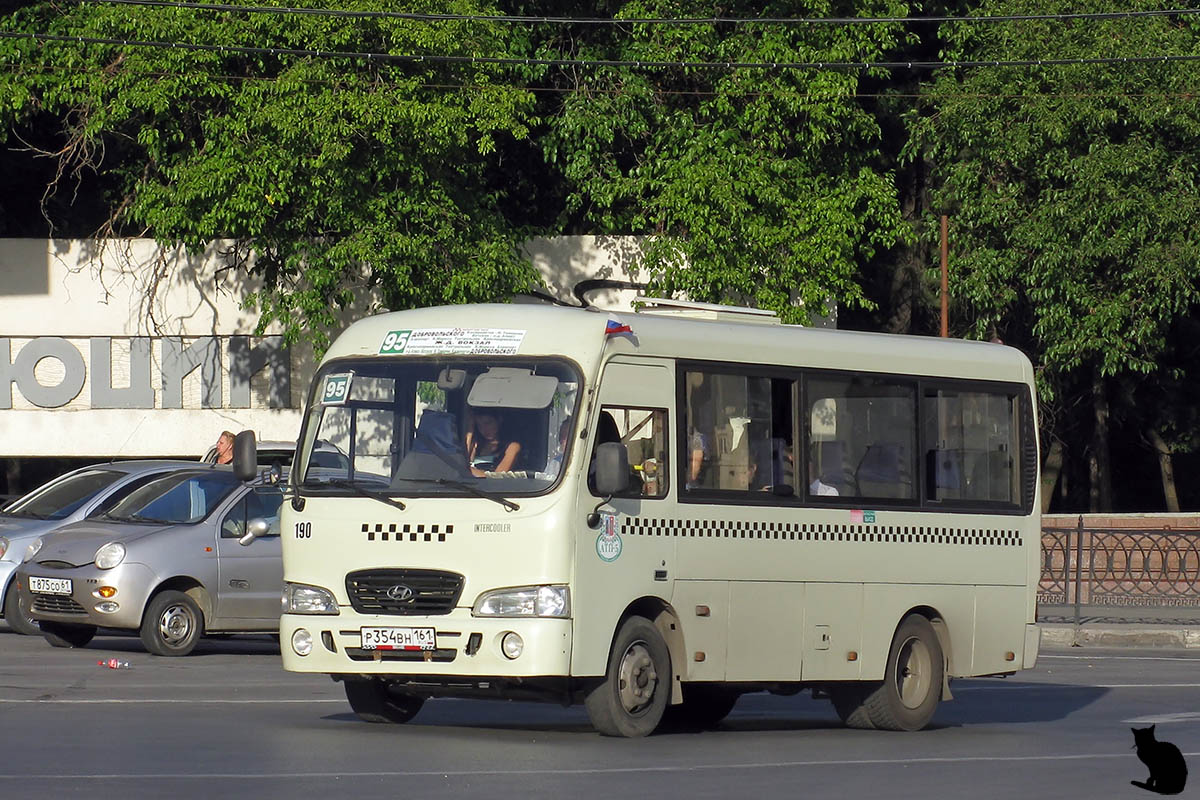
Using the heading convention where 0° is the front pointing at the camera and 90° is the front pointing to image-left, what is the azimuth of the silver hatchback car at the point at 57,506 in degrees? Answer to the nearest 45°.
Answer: approximately 45°

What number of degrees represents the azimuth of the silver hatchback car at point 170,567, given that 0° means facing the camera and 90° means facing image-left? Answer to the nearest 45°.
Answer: approximately 45°

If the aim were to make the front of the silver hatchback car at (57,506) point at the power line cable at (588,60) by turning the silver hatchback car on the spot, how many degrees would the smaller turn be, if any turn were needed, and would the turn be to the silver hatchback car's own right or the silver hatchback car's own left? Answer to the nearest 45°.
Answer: approximately 180°

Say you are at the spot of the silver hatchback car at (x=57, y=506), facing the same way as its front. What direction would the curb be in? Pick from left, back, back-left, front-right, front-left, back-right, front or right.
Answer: back-left

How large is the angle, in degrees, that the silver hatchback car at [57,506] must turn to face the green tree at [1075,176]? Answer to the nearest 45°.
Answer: approximately 135° to its left
